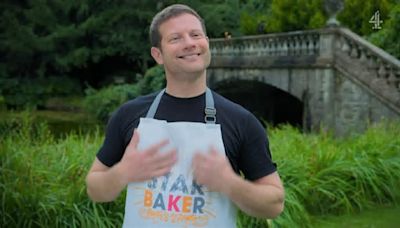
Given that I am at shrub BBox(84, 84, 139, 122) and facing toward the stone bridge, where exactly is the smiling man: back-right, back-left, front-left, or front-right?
front-right

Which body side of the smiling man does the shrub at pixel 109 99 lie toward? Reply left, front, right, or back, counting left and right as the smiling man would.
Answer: back

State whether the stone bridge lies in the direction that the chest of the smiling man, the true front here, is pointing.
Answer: no

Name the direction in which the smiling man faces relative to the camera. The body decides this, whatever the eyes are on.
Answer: toward the camera
